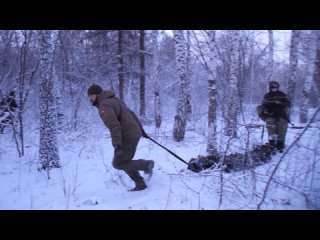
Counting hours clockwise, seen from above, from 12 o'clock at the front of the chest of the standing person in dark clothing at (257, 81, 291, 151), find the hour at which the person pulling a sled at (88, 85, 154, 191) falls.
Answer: the person pulling a sled at (88, 85, 154, 191) is roughly at 1 o'clock from the standing person in dark clothing at (257, 81, 291, 151).

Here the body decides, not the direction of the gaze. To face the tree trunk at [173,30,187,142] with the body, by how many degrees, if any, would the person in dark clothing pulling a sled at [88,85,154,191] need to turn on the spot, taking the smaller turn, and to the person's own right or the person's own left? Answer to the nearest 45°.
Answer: approximately 135° to the person's own right

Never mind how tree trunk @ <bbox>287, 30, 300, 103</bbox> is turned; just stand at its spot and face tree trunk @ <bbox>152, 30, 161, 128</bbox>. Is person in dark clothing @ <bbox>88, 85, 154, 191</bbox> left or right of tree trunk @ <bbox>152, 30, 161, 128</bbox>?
left

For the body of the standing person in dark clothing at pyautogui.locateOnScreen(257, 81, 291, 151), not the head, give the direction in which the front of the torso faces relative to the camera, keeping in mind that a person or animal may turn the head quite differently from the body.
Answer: toward the camera

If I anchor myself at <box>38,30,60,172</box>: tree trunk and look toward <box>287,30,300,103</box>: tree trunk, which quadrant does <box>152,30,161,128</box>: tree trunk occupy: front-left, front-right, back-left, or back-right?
front-left

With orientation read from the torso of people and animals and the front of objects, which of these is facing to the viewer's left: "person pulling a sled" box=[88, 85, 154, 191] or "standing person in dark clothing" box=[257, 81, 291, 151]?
"person pulling a sled" box=[88, 85, 154, 191]

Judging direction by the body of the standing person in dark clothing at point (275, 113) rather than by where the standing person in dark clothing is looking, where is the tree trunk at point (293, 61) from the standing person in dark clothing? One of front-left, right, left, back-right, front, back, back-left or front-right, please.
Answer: back

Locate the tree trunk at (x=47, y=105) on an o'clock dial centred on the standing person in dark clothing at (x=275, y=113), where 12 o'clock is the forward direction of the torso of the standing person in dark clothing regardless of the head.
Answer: The tree trunk is roughly at 2 o'clock from the standing person in dark clothing.

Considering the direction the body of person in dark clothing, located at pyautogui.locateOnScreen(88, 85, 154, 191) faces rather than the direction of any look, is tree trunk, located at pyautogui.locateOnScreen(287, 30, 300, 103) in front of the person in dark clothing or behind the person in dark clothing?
behind

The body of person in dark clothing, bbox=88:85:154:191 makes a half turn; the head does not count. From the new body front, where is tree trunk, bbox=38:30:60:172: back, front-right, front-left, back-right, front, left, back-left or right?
back-left

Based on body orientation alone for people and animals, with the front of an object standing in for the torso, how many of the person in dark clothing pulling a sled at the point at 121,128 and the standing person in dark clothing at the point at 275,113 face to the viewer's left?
1

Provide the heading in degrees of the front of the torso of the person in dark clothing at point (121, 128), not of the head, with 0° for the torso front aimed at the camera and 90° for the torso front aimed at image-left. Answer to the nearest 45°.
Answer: approximately 90°

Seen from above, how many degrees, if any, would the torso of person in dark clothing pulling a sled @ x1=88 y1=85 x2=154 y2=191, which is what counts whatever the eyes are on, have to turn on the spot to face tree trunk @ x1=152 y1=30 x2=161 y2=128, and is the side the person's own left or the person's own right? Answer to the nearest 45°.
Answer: approximately 90° to the person's own right
